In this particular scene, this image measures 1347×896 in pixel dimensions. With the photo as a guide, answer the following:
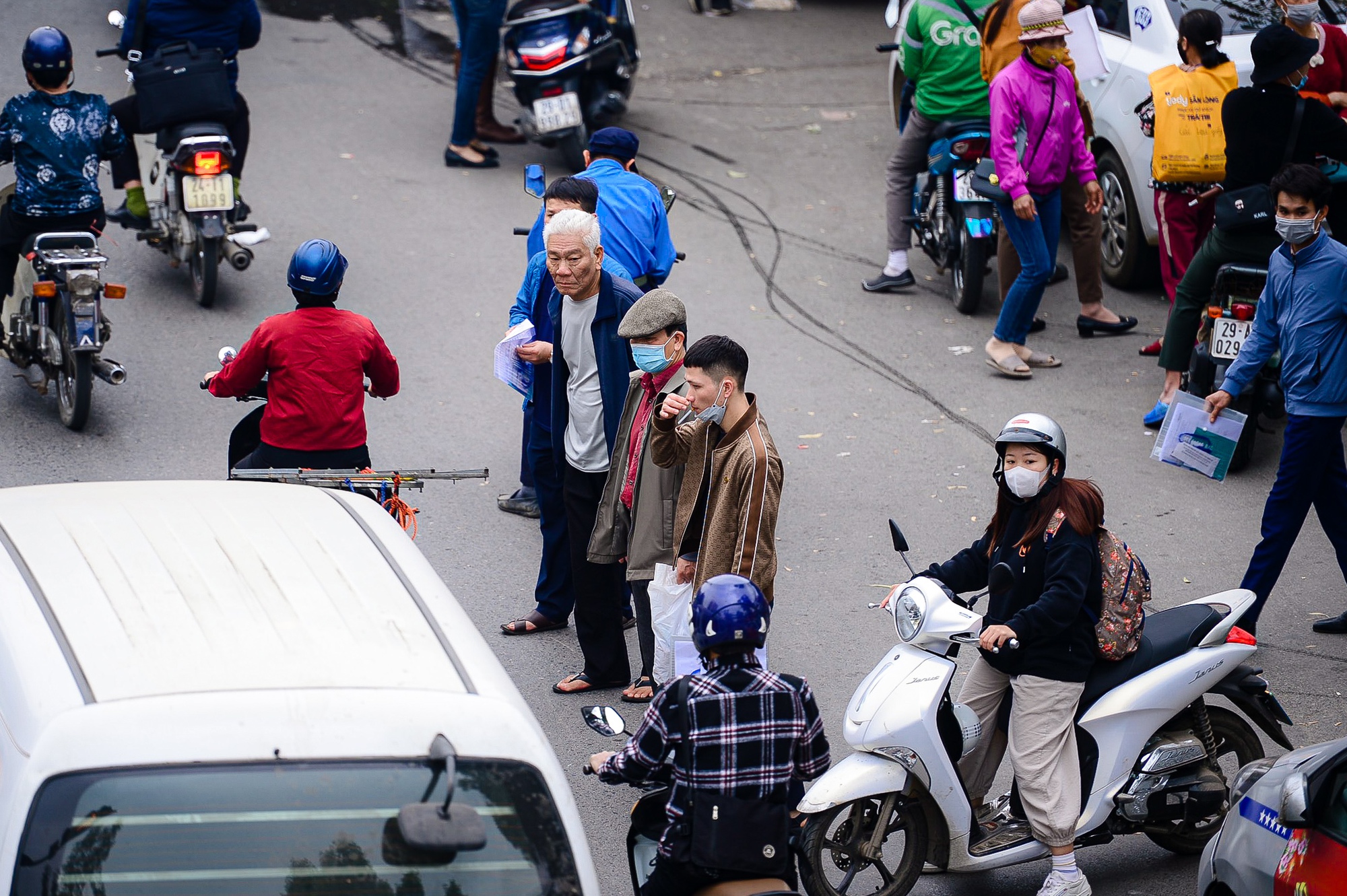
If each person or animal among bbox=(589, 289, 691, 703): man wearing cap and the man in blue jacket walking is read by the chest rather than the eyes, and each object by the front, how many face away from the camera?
0

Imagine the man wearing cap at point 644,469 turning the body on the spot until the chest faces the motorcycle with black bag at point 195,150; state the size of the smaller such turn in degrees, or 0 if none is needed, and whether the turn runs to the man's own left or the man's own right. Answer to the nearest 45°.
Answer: approximately 90° to the man's own right

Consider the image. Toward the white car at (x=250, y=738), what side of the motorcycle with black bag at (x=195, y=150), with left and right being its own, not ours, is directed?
back

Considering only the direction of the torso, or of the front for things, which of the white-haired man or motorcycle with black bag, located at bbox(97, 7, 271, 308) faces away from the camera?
the motorcycle with black bag

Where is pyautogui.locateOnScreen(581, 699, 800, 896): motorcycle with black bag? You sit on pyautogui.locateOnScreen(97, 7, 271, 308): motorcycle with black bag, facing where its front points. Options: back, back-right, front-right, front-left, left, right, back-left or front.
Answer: back

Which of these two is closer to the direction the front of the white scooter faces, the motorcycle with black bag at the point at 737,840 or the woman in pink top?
the motorcycle with black bag

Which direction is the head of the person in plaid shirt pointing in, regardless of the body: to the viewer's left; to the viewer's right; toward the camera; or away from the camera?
away from the camera

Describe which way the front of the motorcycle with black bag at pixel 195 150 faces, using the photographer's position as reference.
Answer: facing away from the viewer

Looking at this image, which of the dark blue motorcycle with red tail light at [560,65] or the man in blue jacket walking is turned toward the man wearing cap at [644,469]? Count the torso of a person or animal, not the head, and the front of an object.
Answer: the man in blue jacket walking

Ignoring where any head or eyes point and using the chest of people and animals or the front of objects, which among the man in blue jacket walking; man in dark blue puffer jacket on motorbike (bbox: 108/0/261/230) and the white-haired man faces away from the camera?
the man in dark blue puffer jacket on motorbike

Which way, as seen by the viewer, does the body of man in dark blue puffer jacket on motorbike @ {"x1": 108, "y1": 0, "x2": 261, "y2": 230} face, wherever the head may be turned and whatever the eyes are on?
away from the camera

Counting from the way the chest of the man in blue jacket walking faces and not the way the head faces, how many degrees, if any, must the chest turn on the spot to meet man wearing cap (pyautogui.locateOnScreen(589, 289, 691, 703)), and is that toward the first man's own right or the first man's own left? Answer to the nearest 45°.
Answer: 0° — they already face them

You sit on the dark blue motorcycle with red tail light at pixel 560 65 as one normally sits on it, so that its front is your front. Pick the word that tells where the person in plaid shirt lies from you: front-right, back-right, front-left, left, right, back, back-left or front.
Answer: back-right

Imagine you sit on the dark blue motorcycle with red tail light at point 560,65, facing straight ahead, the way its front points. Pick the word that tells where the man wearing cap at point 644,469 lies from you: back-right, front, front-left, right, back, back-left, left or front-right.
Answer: back-right

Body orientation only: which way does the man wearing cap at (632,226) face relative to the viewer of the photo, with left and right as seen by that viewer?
facing away from the viewer

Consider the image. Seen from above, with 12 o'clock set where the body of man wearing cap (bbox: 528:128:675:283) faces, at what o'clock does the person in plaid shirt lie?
The person in plaid shirt is roughly at 6 o'clock from the man wearing cap.
